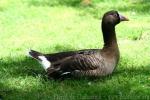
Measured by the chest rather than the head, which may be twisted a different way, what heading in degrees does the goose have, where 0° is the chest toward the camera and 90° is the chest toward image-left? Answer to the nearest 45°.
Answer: approximately 270°
